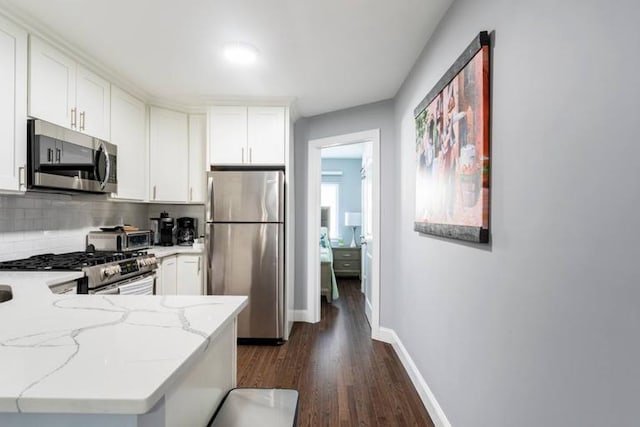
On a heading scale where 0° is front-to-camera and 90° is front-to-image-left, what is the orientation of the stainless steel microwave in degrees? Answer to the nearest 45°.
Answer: approximately 315°

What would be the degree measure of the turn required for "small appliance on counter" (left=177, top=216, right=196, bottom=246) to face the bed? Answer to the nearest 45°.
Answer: approximately 90° to its left

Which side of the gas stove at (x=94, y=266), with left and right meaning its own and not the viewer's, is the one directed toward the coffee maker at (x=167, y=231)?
left

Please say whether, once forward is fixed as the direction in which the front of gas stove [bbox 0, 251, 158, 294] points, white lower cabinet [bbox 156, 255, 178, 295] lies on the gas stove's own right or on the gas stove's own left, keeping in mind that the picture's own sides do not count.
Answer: on the gas stove's own left

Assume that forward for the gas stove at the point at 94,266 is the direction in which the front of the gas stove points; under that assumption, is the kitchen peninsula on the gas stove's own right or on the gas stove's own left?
on the gas stove's own right

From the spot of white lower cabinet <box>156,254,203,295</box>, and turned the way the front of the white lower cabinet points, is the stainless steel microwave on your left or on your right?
on your right

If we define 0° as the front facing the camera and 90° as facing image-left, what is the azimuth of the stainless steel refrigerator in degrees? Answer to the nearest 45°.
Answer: approximately 0°

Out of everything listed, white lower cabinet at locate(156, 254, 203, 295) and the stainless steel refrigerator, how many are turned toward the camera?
2
